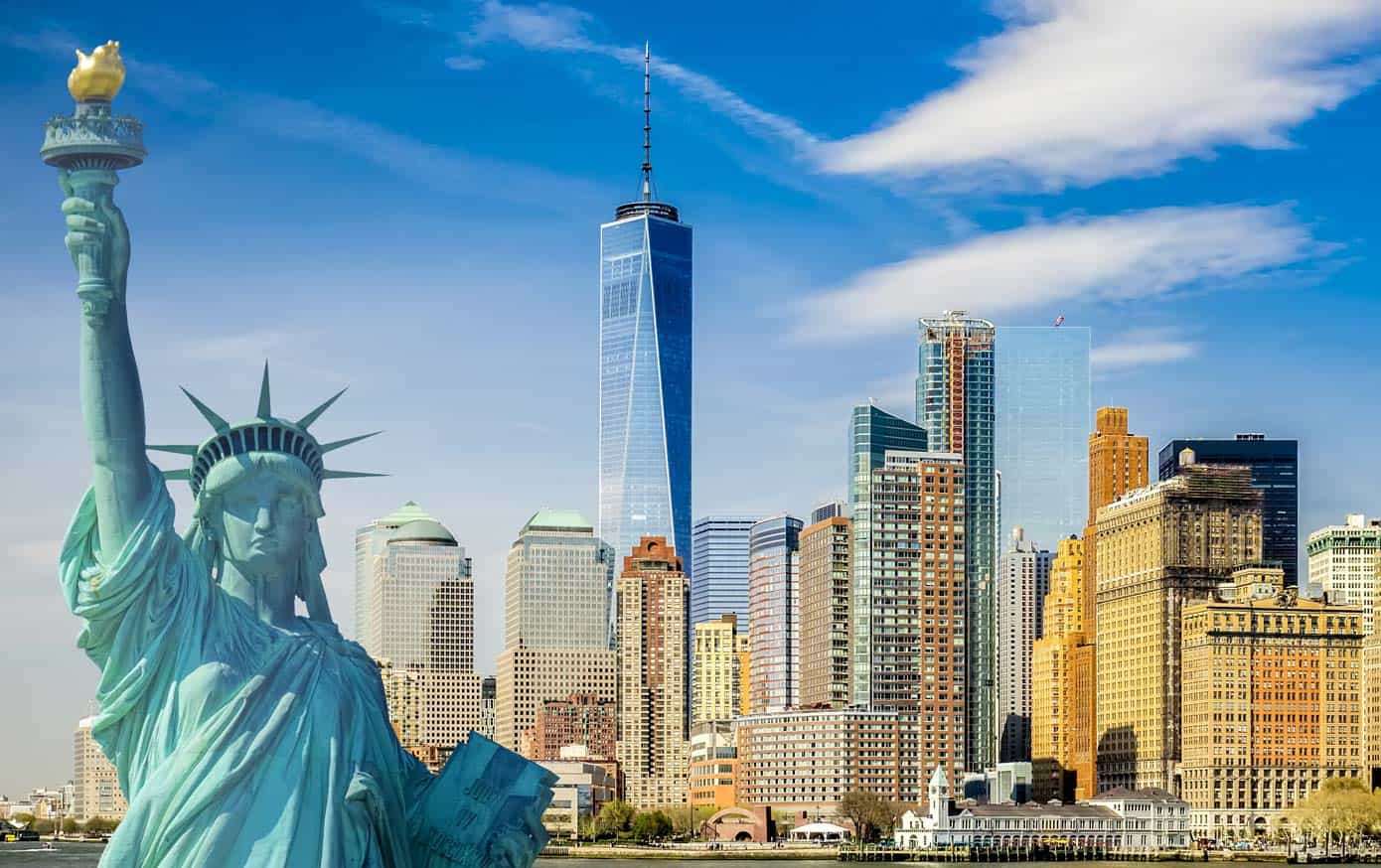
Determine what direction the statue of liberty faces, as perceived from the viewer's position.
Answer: facing the viewer
